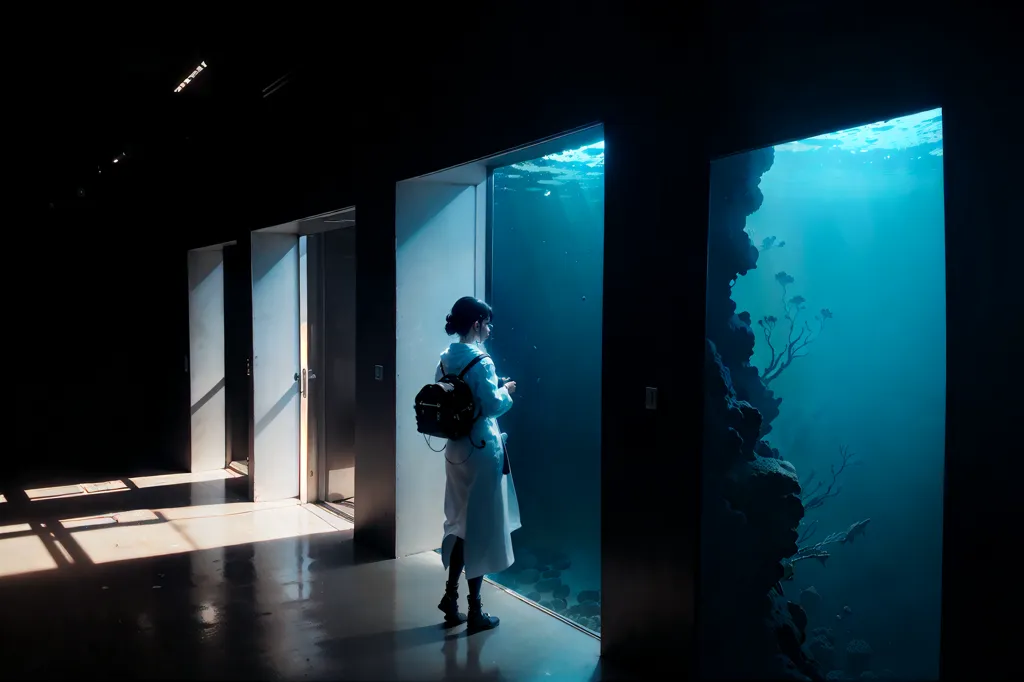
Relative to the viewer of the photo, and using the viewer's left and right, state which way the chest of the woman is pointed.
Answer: facing away from the viewer and to the right of the viewer

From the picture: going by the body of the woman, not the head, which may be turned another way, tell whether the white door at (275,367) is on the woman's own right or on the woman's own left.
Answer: on the woman's own left

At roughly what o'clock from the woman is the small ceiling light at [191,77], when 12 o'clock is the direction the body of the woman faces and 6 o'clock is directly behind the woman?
The small ceiling light is roughly at 9 o'clock from the woman.

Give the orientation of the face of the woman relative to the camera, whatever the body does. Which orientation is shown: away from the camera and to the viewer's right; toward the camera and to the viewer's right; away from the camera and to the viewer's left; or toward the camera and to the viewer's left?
away from the camera and to the viewer's right

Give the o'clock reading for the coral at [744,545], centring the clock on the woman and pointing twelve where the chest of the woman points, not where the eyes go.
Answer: The coral is roughly at 2 o'clock from the woman.

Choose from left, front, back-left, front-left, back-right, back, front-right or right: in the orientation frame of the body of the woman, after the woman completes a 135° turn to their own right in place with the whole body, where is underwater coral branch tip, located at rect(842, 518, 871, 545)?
left

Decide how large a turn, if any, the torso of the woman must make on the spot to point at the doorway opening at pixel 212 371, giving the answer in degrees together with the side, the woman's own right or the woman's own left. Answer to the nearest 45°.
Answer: approximately 90° to the woman's own left

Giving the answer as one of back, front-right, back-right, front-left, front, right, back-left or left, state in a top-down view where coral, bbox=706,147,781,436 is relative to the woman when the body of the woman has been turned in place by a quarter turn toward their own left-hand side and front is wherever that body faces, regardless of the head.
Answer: back-right
